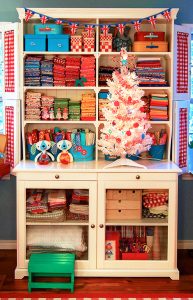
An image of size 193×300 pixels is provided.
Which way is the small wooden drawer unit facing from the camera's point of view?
toward the camera

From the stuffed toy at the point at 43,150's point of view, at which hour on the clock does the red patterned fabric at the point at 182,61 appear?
The red patterned fabric is roughly at 9 o'clock from the stuffed toy.

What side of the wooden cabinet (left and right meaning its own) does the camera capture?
front

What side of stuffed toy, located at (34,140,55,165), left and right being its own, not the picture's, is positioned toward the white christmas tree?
left

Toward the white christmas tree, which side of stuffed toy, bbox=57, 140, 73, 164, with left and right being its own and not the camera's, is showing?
left

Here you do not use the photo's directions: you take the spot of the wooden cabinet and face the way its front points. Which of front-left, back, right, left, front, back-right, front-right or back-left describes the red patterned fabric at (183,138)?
back-left

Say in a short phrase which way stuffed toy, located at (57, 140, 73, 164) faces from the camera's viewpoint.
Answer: facing the viewer
